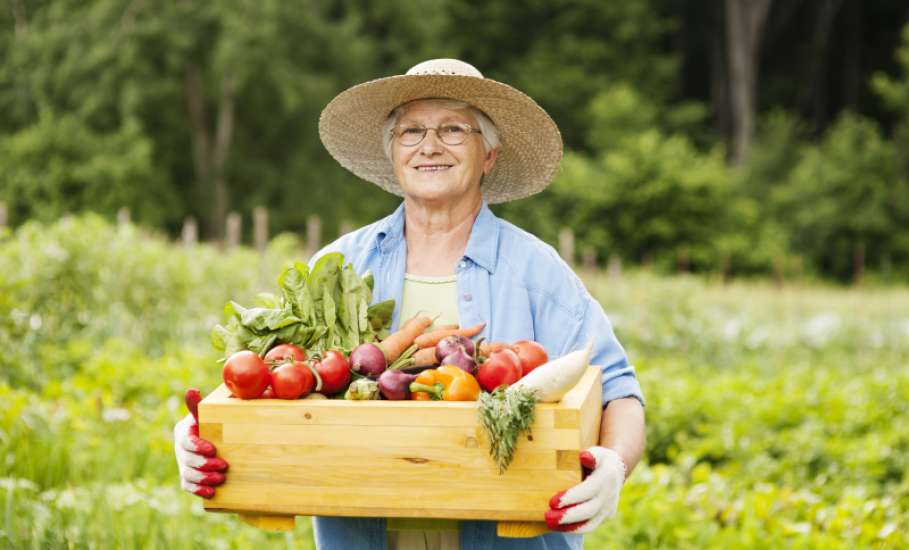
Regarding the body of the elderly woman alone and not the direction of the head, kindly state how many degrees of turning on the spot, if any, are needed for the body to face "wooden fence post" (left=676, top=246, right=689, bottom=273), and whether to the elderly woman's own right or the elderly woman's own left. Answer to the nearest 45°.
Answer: approximately 180°

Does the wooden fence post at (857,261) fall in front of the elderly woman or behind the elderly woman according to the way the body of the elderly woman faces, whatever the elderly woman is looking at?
behind

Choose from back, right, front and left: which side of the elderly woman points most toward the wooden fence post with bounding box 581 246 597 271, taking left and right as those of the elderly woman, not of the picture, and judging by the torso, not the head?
back

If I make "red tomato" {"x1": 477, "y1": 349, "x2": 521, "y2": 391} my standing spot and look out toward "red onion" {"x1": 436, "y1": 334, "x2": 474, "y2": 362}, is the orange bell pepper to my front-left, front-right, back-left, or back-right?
front-left

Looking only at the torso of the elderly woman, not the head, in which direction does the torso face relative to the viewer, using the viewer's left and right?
facing the viewer

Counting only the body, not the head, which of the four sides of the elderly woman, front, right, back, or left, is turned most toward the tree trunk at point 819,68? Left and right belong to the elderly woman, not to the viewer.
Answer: back

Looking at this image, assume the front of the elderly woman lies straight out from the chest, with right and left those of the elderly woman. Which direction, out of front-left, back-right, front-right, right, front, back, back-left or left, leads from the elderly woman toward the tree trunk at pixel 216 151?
back
